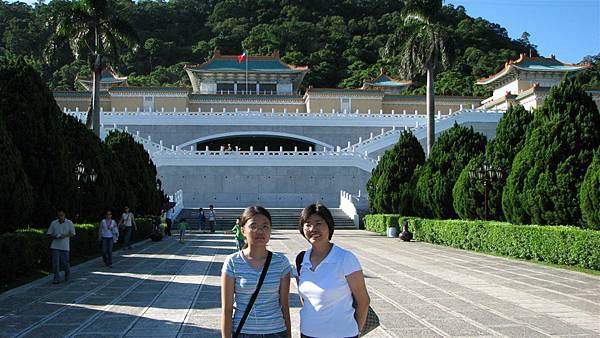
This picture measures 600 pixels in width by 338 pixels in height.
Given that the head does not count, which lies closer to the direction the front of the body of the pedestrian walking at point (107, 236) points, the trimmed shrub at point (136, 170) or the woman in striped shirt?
the woman in striped shirt

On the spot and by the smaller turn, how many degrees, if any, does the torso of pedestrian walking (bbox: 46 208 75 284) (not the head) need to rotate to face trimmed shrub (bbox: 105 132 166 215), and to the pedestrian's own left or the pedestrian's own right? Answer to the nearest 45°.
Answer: approximately 180°

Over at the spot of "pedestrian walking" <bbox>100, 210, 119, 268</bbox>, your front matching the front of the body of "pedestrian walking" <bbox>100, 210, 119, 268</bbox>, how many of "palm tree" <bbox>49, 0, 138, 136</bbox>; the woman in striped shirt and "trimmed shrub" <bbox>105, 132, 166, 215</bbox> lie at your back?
2

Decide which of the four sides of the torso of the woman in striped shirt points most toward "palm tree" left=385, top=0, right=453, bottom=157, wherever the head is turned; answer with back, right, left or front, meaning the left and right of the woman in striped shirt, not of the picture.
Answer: back

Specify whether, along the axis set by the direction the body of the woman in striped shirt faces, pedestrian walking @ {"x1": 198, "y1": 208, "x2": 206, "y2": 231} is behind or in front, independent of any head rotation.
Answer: behind

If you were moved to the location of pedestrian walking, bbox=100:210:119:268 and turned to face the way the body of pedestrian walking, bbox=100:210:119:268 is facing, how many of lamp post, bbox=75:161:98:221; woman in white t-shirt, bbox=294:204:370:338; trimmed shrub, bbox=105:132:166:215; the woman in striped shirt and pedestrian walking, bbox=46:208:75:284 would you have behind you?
2

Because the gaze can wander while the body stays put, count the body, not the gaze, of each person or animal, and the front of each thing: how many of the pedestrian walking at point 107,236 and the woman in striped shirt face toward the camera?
2

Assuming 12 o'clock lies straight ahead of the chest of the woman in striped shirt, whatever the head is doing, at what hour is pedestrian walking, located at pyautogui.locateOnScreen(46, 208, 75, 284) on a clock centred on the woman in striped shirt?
The pedestrian walking is roughly at 5 o'clock from the woman in striped shirt.

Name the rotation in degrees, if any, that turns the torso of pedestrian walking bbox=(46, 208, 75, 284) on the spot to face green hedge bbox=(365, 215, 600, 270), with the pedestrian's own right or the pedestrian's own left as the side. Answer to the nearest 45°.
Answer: approximately 90° to the pedestrian's own left

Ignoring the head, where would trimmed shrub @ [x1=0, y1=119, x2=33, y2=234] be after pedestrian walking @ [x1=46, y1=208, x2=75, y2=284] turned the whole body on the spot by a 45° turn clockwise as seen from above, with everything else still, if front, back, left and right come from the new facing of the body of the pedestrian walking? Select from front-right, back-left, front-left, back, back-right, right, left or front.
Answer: right

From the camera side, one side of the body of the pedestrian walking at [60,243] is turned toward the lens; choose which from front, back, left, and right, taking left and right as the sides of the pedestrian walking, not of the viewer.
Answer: front

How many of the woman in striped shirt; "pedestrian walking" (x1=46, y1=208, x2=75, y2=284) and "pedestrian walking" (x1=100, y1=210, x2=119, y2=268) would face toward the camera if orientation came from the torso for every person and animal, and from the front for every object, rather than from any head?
3

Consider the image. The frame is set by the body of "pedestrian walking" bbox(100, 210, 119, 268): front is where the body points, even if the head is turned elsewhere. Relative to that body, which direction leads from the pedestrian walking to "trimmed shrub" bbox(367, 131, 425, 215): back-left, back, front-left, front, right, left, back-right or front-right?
back-left

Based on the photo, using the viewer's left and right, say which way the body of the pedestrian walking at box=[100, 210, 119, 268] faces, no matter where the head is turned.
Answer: facing the viewer
